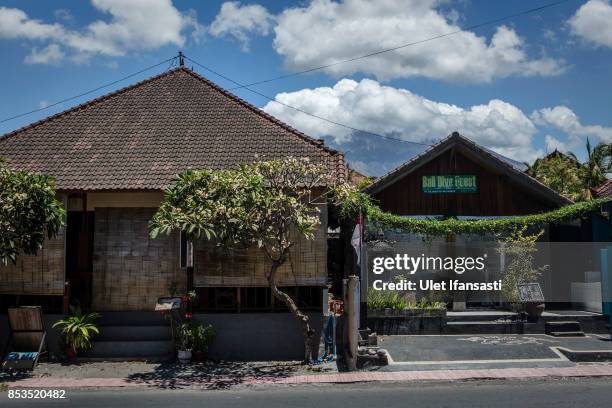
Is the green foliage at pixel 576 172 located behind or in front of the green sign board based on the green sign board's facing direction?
behind

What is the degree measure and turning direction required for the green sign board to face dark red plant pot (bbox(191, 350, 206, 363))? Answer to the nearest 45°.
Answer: approximately 45° to its right

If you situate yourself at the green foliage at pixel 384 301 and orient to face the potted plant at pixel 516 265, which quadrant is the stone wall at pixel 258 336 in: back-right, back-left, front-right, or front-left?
back-right

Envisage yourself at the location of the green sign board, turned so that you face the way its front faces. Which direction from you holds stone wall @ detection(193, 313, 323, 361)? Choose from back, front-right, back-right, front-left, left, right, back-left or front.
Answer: front-right

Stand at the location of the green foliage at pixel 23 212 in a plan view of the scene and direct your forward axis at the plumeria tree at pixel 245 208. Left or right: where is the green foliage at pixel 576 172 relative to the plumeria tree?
left

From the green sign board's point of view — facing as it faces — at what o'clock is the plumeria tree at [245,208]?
The plumeria tree is roughly at 1 o'clock from the green sign board.

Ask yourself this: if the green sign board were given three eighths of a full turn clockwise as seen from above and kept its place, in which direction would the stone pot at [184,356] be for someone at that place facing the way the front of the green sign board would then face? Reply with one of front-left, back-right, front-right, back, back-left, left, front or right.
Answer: left

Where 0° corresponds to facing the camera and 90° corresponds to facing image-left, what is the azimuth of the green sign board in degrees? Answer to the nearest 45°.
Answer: approximately 0°

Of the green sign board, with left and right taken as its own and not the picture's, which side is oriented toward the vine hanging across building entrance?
front

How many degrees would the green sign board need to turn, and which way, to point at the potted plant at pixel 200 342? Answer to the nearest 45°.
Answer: approximately 45° to its right
